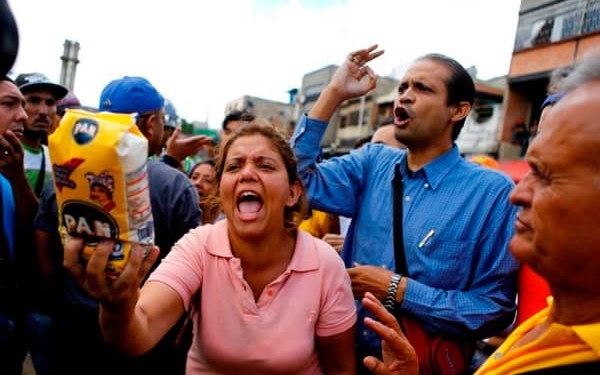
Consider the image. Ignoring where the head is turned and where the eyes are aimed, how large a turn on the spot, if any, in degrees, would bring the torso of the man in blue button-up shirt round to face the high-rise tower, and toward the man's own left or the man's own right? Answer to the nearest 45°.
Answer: approximately 90° to the man's own right

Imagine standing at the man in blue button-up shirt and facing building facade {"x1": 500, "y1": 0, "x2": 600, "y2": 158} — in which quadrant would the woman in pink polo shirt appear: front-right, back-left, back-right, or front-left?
back-left

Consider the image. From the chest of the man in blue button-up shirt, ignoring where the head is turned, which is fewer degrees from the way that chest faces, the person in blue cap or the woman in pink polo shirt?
the woman in pink polo shirt

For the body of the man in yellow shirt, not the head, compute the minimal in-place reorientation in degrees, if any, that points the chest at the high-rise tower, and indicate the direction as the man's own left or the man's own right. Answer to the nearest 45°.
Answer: approximately 45° to the man's own right

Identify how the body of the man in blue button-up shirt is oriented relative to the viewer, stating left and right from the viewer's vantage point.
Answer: facing the viewer and to the left of the viewer

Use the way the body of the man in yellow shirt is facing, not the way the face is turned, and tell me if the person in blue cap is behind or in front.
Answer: in front

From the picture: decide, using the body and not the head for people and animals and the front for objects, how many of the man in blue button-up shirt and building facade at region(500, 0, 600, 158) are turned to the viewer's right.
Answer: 0

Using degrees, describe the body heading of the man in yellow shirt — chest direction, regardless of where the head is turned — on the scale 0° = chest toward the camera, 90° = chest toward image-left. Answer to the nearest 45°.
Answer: approximately 90°

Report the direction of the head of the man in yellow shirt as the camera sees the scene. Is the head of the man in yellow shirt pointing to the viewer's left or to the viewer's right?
to the viewer's left
